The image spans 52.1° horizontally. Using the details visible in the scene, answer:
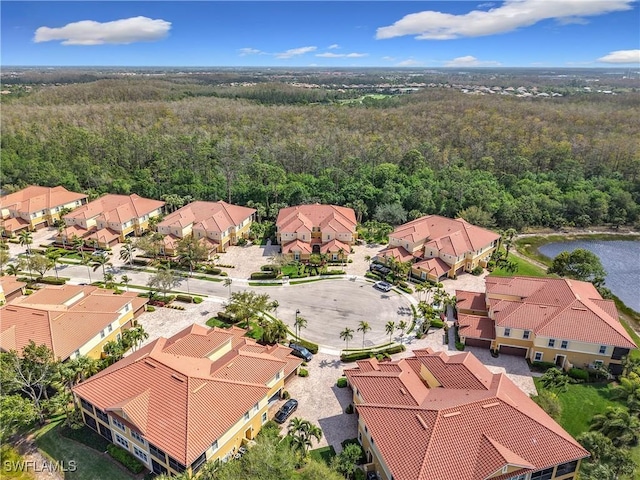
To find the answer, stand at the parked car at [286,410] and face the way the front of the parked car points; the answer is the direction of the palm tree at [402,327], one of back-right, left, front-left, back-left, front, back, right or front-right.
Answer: back

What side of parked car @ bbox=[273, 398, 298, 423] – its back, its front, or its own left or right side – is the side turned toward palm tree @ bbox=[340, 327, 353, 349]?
back

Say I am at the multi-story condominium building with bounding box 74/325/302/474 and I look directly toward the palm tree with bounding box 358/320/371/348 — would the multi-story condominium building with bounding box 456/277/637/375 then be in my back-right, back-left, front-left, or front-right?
front-right

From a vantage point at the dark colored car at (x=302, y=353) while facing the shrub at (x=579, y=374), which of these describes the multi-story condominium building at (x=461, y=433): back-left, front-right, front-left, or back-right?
front-right

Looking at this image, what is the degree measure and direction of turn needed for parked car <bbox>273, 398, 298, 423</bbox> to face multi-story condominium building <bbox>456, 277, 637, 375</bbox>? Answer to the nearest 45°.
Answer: approximately 135° to its left

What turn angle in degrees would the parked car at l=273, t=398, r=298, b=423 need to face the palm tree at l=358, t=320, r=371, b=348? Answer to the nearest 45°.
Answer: approximately 180°

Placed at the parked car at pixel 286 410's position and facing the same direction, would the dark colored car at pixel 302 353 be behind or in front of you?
behind

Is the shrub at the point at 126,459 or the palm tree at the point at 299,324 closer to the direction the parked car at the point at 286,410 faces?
the shrub

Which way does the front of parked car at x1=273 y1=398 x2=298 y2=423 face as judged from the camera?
facing the viewer and to the left of the viewer

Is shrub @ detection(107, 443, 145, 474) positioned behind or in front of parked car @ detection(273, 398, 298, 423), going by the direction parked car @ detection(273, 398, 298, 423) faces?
in front
